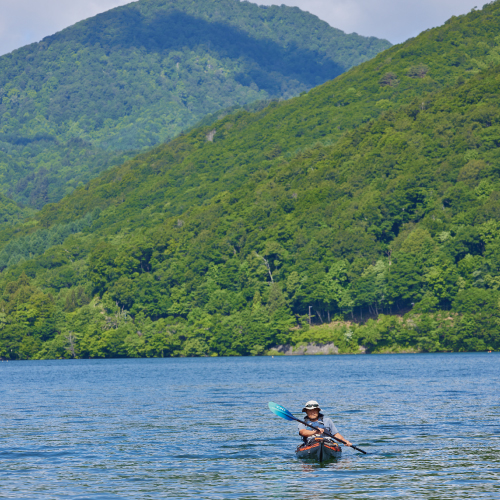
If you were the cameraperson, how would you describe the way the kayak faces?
facing the viewer

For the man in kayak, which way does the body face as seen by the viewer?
toward the camera
